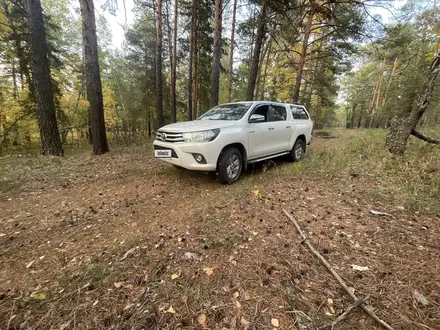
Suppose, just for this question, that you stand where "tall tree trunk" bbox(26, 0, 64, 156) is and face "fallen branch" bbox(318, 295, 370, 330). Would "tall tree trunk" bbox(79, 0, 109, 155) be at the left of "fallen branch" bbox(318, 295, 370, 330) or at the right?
left

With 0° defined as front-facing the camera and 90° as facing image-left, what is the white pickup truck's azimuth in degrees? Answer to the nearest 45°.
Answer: approximately 45°

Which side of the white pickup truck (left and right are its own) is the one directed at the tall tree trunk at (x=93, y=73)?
right

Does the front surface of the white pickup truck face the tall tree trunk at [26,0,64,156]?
no

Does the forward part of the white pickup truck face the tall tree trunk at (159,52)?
no

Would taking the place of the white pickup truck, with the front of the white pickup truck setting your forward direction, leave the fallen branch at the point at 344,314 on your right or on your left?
on your left

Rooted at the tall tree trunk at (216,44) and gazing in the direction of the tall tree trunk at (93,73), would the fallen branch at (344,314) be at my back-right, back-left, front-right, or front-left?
front-left

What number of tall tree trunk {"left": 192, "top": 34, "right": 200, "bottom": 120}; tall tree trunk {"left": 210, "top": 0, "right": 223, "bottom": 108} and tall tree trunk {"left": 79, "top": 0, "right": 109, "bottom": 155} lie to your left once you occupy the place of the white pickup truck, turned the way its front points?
0

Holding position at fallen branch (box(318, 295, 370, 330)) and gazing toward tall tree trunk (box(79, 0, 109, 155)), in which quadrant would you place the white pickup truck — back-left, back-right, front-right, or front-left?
front-right

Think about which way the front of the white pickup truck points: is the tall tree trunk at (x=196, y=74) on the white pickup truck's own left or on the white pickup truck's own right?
on the white pickup truck's own right

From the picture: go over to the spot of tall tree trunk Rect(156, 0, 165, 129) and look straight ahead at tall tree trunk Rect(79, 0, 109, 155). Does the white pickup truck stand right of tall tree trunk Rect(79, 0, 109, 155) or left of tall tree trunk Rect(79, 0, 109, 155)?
left

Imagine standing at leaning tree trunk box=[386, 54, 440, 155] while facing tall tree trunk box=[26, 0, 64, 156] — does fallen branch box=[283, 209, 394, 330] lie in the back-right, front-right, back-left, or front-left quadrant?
front-left

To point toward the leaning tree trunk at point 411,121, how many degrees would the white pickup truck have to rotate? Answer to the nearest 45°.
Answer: approximately 135° to its left
